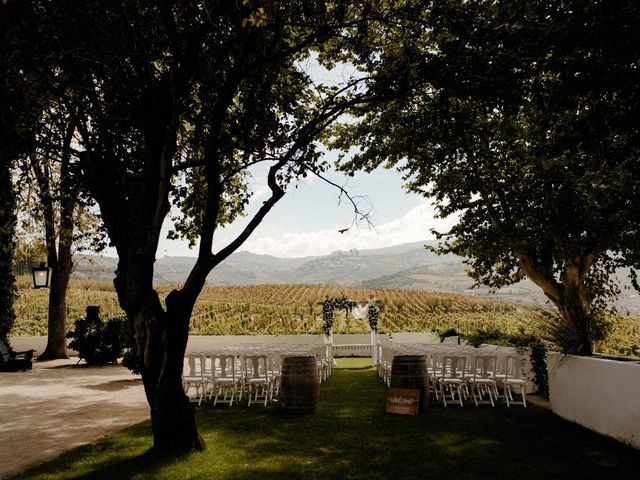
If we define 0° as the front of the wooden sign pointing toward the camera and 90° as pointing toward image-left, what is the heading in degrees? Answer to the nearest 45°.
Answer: approximately 0°

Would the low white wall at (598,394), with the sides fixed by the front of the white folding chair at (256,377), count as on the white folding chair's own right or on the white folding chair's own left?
on the white folding chair's own right

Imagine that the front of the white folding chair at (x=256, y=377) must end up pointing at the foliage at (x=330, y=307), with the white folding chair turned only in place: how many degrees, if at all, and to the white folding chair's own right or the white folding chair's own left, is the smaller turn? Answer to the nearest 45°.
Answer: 0° — it already faces it

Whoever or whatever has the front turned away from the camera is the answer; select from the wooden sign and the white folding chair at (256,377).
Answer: the white folding chair

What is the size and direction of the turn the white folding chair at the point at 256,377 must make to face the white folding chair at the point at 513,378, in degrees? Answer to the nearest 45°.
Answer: approximately 90° to its right

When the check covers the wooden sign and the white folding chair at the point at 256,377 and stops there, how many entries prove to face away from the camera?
1

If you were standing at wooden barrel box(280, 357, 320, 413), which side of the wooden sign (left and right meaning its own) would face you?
right

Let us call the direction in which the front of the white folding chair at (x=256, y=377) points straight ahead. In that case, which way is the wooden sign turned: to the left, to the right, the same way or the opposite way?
the opposite way

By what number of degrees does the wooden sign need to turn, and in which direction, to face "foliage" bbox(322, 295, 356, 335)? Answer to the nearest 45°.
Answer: approximately 180°

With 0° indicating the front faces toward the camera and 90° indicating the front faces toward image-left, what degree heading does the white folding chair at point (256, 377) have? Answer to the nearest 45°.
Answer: approximately 180°
